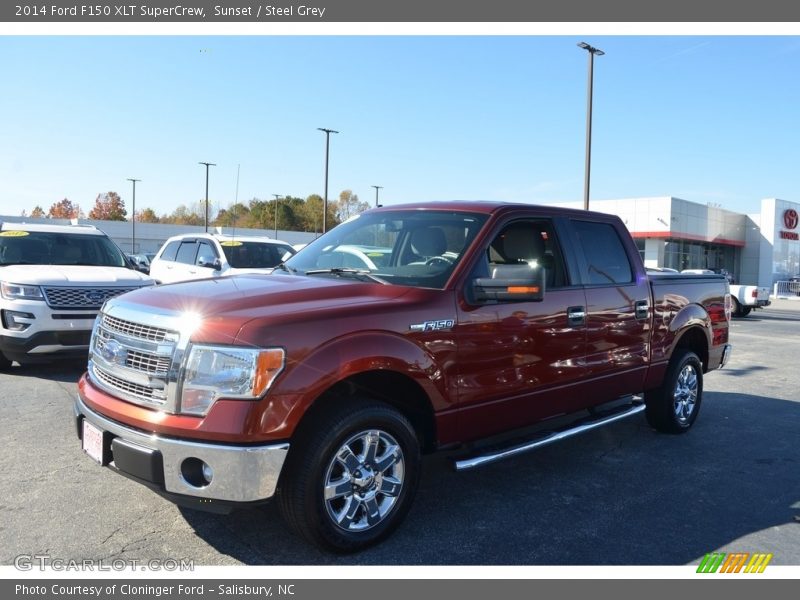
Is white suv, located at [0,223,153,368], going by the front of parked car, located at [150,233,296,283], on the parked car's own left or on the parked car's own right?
on the parked car's own right

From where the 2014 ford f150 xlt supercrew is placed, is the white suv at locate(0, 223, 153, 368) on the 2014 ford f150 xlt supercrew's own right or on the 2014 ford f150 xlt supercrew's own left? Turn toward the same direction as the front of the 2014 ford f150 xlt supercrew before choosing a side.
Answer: on the 2014 ford f150 xlt supercrew's own right

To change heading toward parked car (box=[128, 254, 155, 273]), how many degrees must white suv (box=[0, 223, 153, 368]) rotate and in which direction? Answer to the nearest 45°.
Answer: approximately 135° to its left

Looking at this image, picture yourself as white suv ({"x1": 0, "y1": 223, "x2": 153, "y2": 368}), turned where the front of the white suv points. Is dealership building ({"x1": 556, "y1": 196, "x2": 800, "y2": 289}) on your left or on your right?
on your left

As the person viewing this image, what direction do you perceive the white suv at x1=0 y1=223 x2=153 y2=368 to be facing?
facing the viewer and to the right of the viewer

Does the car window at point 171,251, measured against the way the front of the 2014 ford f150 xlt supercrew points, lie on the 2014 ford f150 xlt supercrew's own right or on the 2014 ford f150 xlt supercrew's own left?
on the 2014 ford f150 xlt supercrew's own right

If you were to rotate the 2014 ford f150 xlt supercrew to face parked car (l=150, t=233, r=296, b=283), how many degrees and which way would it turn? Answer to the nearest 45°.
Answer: approximately 135° to its right

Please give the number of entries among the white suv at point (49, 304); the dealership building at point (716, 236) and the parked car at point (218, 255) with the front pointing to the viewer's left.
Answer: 0

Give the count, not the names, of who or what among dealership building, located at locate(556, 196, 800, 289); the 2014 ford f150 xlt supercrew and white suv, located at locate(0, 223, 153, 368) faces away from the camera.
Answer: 0

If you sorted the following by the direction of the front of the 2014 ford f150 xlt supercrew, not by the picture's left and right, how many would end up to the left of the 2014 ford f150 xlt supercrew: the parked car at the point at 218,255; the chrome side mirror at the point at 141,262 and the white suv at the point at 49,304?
0

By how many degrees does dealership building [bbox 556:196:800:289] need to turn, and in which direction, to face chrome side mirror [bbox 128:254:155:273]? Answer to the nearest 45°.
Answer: approximately 45° to its right

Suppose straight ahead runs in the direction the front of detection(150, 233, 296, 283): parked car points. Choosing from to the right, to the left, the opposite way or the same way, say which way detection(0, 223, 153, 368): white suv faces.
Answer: the same way

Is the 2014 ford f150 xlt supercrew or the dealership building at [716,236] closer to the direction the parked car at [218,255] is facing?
the 2014 ford f150 xlt supercrew

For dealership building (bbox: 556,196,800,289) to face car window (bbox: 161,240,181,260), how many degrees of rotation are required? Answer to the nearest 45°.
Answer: approximately 45° to its right

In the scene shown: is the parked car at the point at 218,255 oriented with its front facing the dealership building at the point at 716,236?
no

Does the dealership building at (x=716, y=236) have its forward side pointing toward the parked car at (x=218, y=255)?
no
